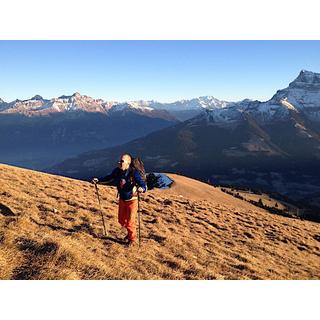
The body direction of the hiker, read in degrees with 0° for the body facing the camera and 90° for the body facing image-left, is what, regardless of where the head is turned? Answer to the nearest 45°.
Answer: approximately 45°
